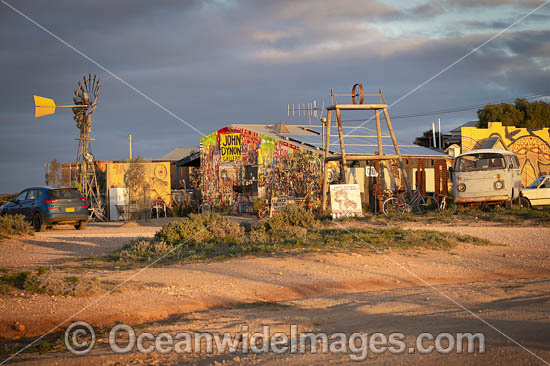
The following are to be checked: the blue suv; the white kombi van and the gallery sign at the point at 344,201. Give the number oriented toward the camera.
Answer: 2

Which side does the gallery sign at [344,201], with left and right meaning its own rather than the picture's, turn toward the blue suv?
right

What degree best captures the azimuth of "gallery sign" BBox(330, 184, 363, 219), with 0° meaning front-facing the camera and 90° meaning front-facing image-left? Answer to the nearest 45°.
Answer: approximately 0°

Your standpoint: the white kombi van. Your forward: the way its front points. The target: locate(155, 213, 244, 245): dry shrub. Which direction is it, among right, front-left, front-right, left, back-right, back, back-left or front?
front-right

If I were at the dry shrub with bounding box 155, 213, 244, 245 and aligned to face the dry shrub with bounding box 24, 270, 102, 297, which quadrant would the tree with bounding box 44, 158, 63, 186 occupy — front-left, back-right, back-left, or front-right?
back-right

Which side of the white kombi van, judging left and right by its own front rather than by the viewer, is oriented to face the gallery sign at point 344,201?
right

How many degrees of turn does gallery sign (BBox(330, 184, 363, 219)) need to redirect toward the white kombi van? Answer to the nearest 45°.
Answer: approximately 90° to its left

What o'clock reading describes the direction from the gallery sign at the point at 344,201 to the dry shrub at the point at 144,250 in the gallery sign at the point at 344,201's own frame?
The dry shrub is roughly at 1 o'clock from the gallery sign.

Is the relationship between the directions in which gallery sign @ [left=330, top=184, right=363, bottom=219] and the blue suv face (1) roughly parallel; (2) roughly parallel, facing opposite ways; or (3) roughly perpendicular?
roughly perpendicular

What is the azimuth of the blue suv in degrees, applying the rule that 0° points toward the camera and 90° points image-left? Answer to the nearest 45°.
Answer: approximately 135°

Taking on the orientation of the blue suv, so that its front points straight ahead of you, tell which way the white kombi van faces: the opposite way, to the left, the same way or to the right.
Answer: to the left
